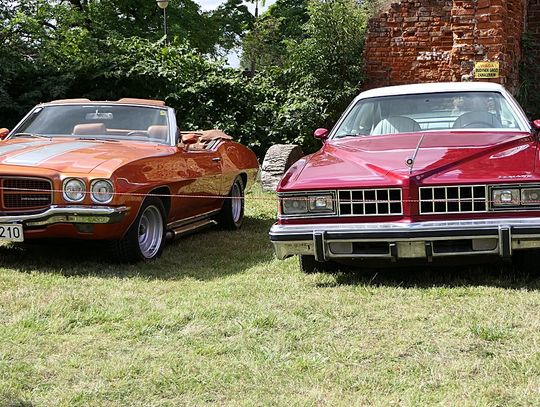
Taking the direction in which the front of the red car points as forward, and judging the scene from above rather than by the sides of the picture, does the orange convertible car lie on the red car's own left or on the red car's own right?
on the red car's own right

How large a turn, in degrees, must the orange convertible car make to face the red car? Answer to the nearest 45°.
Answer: approximately 90° to its left

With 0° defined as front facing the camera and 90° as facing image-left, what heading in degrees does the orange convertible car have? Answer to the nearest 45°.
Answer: approximately 45°

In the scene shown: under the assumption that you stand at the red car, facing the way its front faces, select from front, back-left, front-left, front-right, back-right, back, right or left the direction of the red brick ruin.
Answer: back

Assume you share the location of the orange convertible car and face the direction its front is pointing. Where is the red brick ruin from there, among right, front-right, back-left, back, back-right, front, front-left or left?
back

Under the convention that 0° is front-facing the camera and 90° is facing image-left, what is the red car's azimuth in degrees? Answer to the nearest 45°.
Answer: approximately 0°
